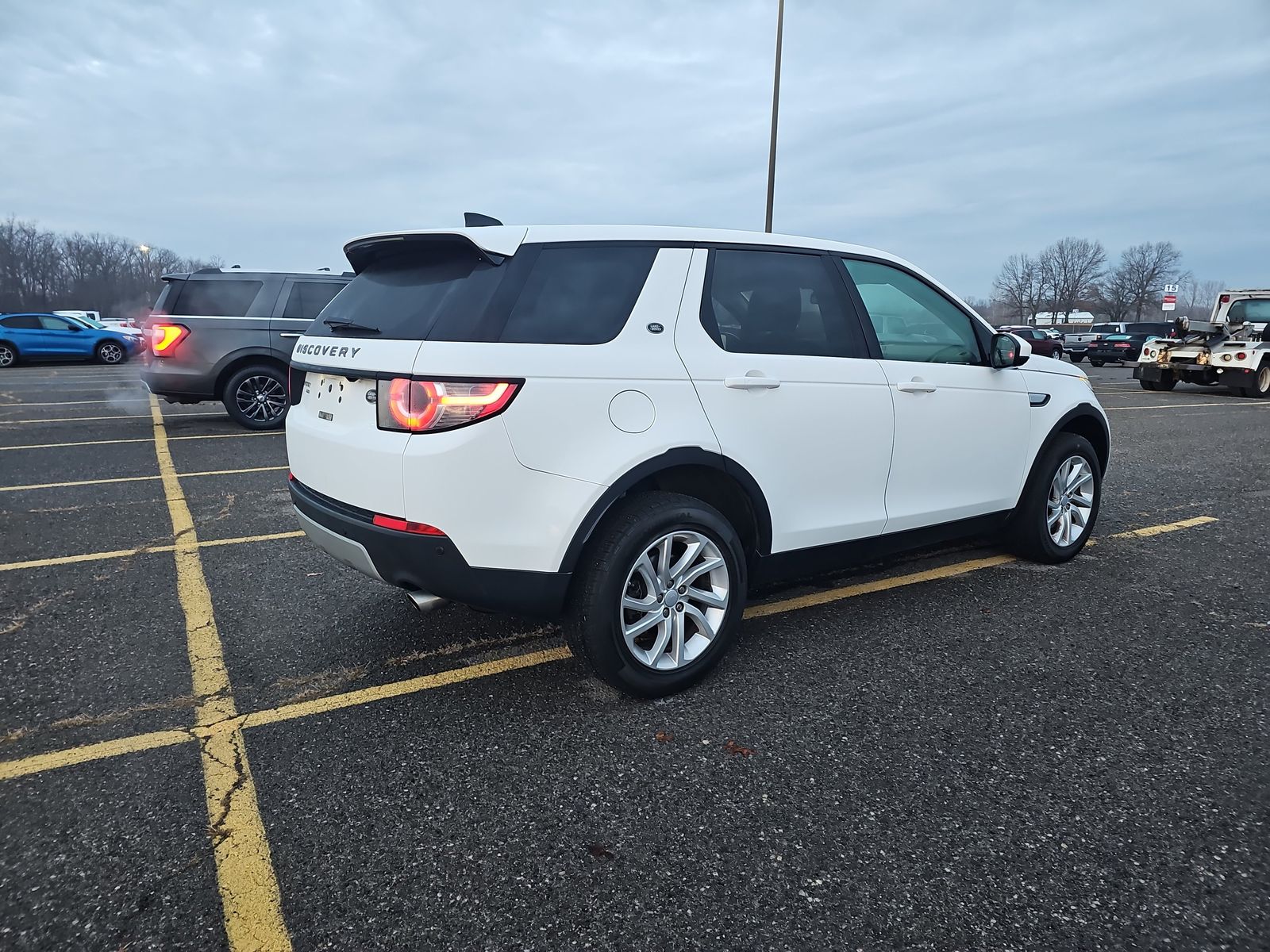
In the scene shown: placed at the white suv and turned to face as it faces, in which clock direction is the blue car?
The blue car is roughly at 9 o'clock from the white suv.

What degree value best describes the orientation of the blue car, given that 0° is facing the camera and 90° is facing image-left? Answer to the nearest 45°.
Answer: approximately 270°

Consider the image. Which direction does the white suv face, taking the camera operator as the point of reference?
facing away from the viewer and to the right of the viewer
